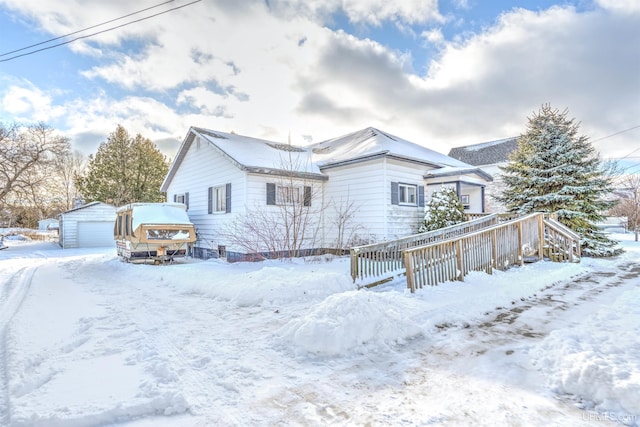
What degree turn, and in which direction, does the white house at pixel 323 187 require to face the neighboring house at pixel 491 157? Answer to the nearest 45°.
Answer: approximately 90° to its left

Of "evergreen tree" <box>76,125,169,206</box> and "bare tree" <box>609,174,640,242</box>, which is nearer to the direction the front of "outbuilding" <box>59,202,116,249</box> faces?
the bare tree

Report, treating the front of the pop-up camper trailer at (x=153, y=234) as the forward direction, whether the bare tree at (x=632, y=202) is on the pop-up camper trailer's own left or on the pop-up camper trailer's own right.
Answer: on the pop-up camper trailer's own left

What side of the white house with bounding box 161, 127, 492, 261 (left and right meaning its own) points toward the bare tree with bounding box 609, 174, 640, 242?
left

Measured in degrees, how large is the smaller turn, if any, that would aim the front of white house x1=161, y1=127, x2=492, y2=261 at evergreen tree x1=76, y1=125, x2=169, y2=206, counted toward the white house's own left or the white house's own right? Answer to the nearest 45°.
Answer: approximately 180°

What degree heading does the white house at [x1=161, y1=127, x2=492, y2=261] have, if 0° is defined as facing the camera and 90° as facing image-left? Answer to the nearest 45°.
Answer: approximately 315°
